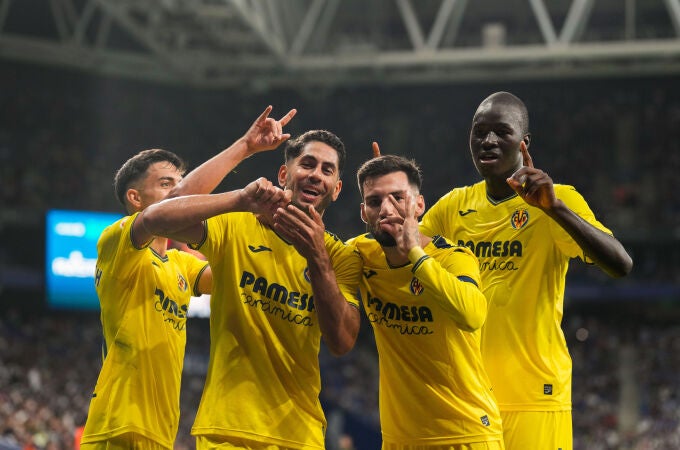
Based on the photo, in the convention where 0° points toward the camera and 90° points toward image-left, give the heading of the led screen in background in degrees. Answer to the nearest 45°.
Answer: approximately 0°
